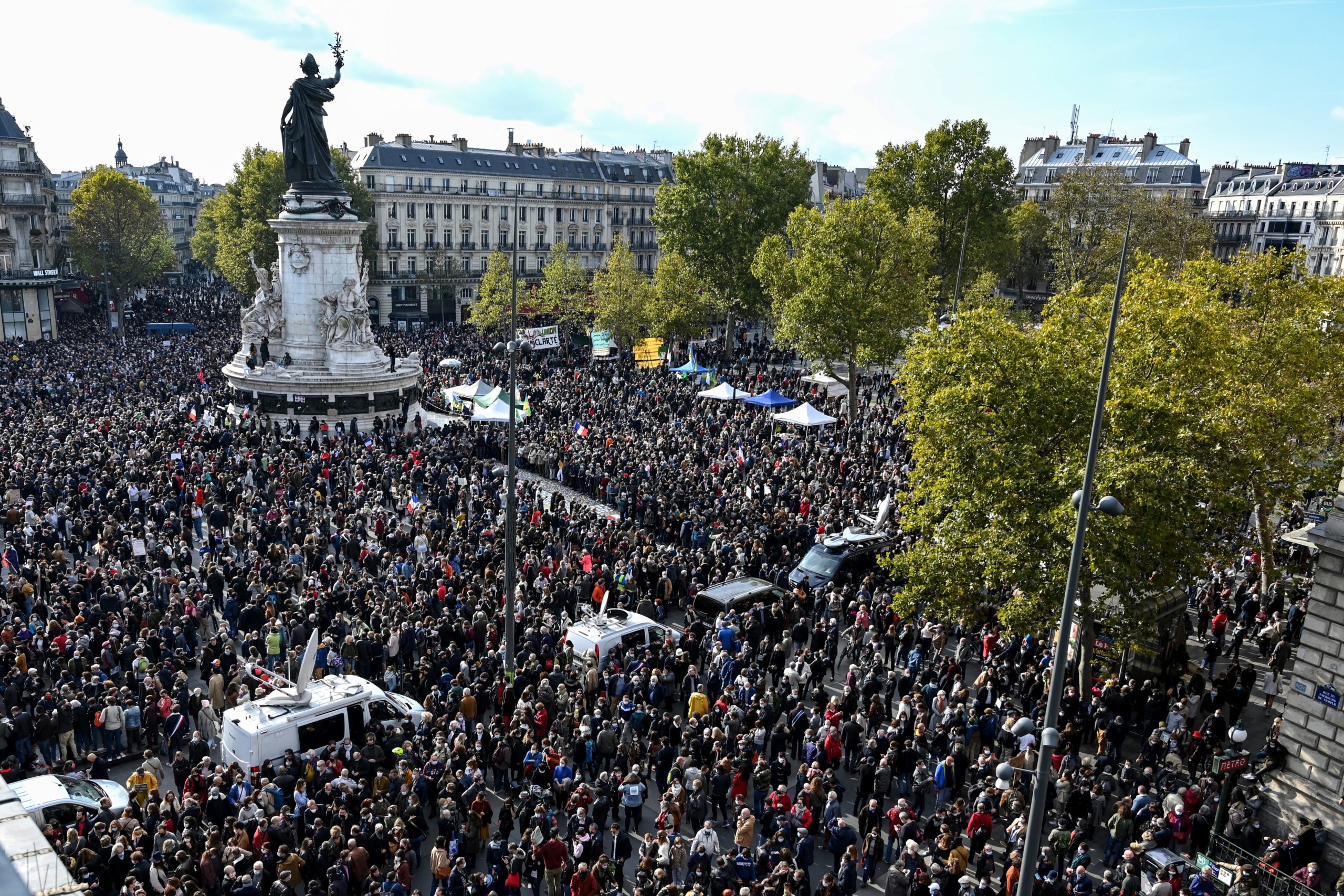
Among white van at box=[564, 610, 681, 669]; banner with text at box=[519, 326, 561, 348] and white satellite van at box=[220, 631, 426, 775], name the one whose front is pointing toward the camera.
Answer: the banner with text

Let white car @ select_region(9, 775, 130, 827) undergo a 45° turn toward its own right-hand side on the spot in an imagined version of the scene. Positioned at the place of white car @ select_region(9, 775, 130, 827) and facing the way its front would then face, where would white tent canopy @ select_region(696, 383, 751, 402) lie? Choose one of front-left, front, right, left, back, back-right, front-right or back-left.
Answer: front-left

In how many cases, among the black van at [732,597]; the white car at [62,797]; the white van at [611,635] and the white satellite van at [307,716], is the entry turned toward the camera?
0

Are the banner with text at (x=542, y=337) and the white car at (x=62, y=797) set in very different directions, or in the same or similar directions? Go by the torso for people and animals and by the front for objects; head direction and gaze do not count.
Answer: very different directions

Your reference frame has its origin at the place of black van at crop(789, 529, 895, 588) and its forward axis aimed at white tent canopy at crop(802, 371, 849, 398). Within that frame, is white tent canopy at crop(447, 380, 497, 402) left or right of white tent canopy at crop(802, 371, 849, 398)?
left

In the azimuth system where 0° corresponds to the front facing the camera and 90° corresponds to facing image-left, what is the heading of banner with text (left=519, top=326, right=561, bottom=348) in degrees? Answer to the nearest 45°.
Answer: approximately 0°

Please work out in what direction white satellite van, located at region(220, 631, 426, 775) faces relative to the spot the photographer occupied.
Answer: facing away from the viewer and to the right of the viewer

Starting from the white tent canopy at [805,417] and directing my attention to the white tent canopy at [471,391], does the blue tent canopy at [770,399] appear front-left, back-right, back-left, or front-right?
front-right

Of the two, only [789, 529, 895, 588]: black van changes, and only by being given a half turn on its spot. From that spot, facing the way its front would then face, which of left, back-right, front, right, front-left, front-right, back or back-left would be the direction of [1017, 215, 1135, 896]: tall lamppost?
back-right

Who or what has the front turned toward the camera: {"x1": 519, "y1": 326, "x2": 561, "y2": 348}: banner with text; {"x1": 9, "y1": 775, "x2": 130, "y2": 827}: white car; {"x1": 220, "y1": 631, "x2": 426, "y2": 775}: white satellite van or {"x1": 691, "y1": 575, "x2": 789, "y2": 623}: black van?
the banner with text

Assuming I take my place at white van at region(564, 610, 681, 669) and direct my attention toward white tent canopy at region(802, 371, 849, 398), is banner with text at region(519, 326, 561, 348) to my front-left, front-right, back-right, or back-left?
front-left
